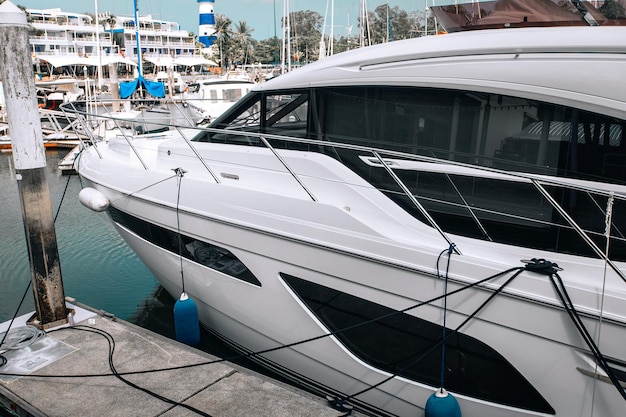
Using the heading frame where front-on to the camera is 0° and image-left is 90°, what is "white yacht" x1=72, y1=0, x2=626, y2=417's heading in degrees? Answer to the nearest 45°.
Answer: approximately 135°

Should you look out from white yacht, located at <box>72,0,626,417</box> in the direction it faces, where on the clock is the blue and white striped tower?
The blue and white striped tower is roughly at 1 o'clock from the white yacht.

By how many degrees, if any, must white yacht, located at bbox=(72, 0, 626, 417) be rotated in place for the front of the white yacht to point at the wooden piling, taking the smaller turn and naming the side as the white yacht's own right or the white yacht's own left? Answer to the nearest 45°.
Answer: approximately 45° to the white yacht's own left
